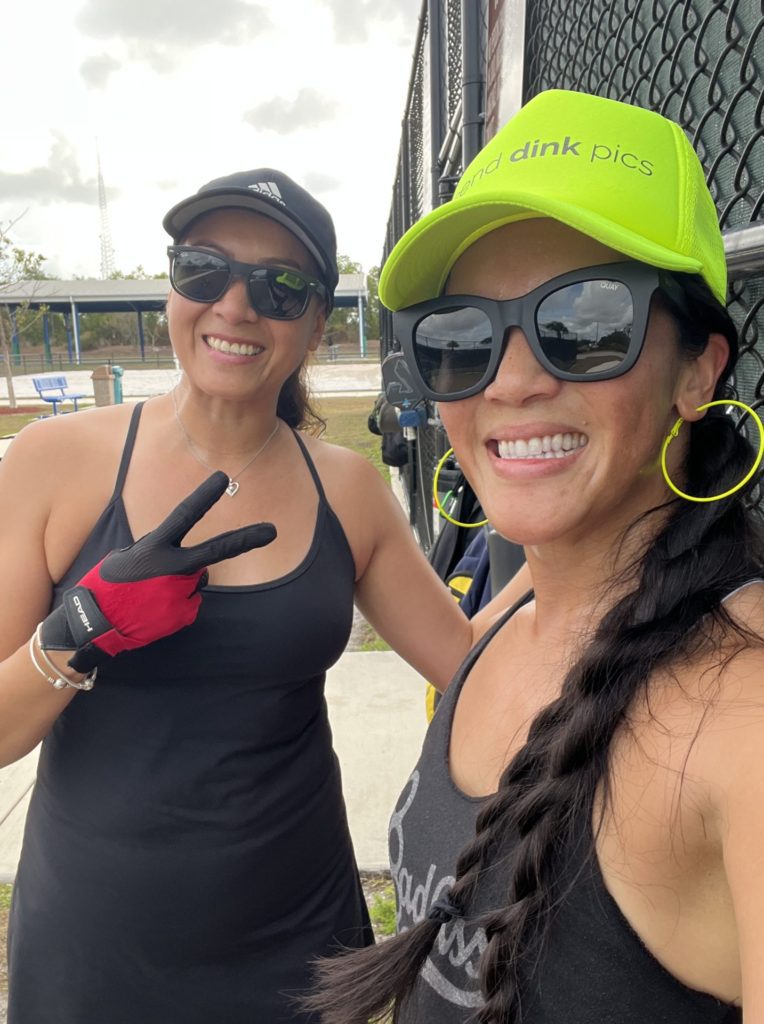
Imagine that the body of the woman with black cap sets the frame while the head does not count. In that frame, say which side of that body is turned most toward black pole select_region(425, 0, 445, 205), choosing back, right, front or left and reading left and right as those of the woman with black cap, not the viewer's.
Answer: back

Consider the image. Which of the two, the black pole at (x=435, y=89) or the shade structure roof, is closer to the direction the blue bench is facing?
the black pole

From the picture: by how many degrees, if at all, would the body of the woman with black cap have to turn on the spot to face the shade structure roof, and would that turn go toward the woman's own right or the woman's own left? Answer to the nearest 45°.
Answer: approximately 180°

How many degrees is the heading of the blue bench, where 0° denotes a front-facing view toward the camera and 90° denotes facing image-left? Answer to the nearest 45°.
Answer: approximately 315°

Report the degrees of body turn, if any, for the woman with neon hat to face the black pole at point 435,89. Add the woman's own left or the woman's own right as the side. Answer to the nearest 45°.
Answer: approximately 135° to the woman's own right

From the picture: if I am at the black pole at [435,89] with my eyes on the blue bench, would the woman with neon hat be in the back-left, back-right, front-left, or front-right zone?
back-left

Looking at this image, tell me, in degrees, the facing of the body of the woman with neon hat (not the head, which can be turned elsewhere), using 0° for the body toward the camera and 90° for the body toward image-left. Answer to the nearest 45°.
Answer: approximately 45°

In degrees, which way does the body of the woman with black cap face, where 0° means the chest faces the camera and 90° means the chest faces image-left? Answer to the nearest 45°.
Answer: approximately 0°
